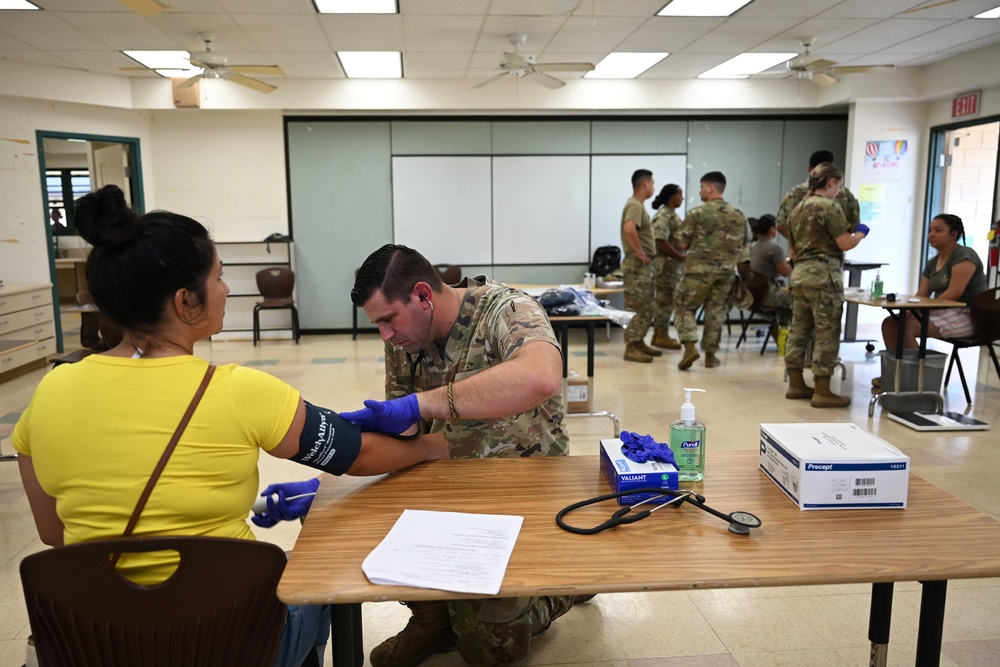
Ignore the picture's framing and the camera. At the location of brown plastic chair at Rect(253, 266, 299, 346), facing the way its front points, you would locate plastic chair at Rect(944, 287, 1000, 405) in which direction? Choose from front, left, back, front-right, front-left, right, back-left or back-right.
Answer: front-left

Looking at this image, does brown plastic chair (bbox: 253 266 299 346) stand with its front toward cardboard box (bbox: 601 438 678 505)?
yes

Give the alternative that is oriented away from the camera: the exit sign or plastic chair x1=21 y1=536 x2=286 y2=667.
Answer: the plastic chair

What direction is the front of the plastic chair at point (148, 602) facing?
away from the camera

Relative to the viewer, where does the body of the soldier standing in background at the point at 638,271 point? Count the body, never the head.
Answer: to the viewer's right

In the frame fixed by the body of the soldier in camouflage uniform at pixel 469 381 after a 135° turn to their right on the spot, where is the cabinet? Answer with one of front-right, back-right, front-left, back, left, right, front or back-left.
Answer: front-left

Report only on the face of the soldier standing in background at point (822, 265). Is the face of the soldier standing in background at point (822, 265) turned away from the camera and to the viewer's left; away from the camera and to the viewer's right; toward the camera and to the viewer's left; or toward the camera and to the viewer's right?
away from the camera and to the viewer's right

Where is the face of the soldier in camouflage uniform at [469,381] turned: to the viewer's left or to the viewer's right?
to the viewer's left

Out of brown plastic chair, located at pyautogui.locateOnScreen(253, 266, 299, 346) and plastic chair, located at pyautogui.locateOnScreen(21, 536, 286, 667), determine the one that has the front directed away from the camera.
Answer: plastic chair, located at pyautogui.locateOnScreen(21, 536, 286, 667)

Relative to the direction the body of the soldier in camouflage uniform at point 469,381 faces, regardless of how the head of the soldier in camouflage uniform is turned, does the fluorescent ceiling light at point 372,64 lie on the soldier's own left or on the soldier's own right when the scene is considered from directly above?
on the soldier's own right

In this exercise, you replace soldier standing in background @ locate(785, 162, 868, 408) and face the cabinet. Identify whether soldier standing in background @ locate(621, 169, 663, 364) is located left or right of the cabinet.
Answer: right

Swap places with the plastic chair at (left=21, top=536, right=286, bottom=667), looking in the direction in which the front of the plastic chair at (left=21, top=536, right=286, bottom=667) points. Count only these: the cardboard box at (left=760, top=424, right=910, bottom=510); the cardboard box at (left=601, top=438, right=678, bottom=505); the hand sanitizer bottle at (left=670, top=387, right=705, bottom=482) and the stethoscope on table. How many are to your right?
4

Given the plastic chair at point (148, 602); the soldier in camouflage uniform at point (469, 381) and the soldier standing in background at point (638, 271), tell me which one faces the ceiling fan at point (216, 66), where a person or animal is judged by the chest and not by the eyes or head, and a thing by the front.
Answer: the plastic chair
